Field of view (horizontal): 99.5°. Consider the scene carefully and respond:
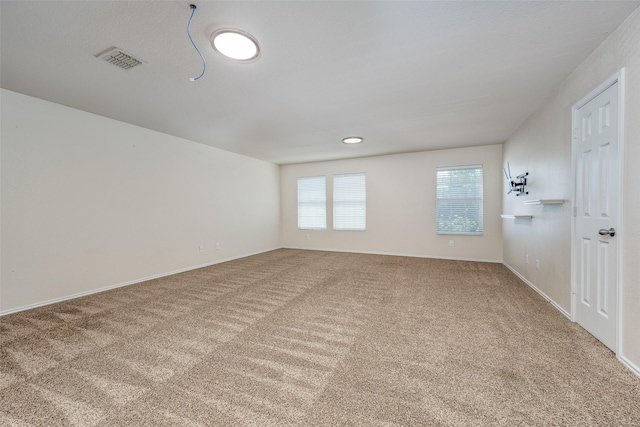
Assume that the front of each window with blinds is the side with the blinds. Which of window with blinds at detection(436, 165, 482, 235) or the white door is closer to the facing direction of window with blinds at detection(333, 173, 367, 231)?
the white door

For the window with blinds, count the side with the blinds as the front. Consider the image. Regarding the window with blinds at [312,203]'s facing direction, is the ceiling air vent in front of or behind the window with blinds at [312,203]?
in front

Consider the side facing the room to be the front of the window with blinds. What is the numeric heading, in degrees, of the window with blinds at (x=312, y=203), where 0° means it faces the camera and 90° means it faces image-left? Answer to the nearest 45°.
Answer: approximately 0°

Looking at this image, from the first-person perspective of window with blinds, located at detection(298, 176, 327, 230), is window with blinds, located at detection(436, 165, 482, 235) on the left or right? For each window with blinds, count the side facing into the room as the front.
on its left

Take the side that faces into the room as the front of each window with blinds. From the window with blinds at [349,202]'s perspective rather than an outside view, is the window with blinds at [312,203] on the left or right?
on its right

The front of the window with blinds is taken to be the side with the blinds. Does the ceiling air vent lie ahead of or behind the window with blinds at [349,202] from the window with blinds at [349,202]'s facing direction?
ahead

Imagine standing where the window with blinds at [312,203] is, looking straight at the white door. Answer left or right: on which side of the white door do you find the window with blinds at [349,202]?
left

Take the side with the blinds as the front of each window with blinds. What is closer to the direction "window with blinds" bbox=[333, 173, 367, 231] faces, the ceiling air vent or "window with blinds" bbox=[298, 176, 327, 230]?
the ceiling air vent

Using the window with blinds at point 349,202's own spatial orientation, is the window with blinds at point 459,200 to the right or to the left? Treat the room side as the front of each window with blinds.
on its left

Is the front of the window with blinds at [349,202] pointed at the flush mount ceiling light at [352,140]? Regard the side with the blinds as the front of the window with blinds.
yes

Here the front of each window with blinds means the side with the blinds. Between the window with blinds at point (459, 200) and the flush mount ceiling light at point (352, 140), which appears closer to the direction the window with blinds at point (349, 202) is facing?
the flush mount ceiling light

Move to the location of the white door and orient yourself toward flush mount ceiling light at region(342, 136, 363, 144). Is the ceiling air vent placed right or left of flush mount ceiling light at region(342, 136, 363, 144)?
left

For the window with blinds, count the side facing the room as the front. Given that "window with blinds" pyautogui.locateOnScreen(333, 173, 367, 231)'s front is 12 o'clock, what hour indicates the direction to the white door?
The white door is roughly at 11 o'clock from the window with blinds.

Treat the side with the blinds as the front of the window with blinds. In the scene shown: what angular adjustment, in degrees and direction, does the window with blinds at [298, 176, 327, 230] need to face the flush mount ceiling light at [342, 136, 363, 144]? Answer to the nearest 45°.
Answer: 0° — it already faces it

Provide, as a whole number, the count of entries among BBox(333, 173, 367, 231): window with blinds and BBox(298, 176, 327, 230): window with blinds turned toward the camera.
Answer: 2
